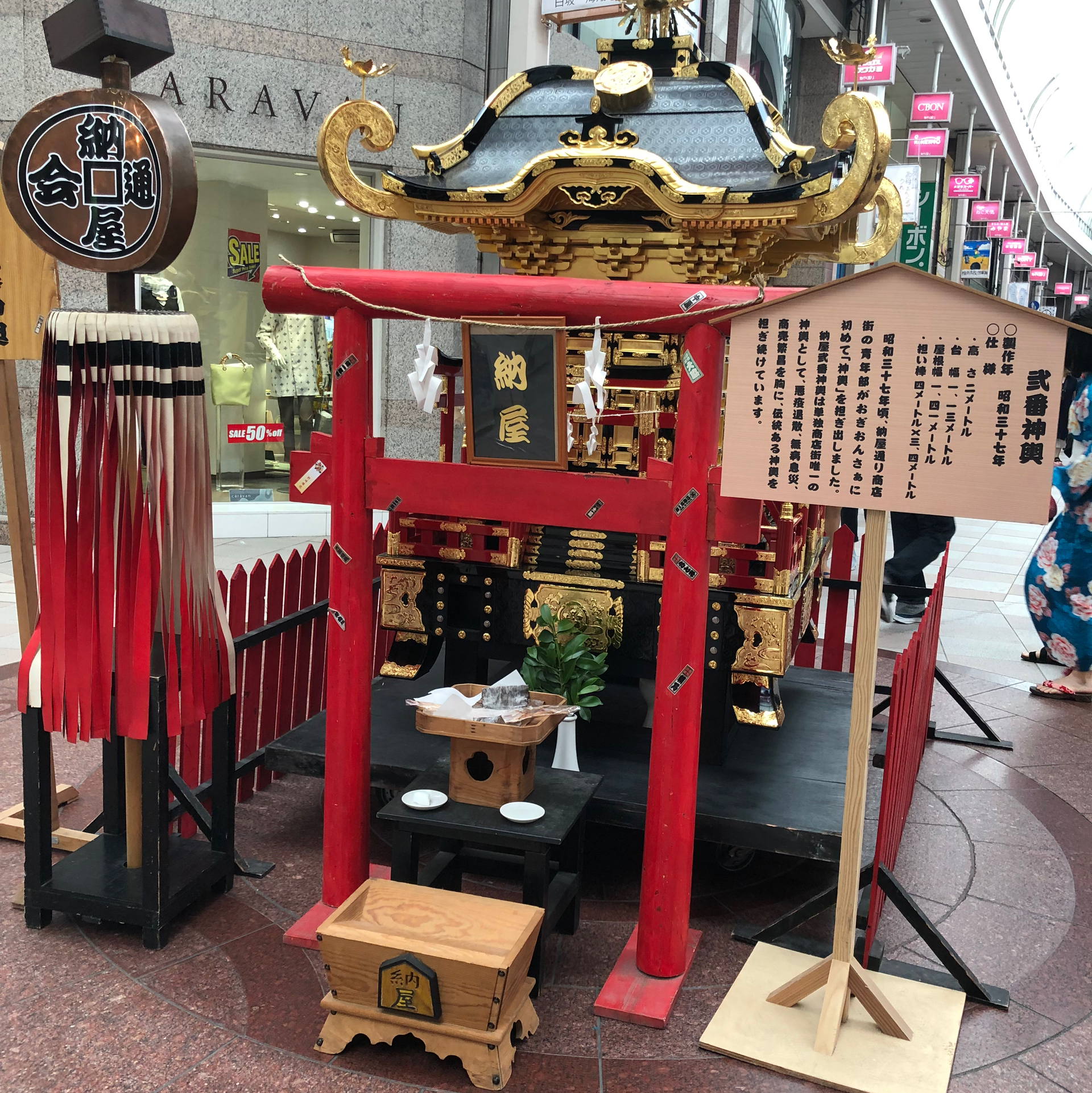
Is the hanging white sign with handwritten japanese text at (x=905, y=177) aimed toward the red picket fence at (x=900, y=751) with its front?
yes

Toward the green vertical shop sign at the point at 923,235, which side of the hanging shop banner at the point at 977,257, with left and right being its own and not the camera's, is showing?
front

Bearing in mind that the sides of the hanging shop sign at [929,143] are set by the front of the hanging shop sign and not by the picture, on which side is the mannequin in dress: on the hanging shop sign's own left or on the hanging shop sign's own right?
on the hanging shop sign's own right

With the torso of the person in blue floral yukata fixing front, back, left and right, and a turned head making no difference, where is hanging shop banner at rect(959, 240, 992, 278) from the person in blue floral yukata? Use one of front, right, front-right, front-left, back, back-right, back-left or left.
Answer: right

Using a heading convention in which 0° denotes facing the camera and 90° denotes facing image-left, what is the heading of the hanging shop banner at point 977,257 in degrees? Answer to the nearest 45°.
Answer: approximately 0°

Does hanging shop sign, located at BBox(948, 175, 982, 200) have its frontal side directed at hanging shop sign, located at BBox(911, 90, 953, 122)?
yes

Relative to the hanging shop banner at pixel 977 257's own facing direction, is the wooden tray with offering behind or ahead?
ahead

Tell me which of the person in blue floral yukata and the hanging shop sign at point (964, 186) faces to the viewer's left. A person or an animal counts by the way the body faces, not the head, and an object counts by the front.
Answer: the person in blue floral yukata

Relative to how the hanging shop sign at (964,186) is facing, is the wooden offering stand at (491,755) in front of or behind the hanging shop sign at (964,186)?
in front

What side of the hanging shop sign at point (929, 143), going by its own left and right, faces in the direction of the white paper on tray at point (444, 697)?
front

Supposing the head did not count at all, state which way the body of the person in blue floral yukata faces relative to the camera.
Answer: to the viewer's left
